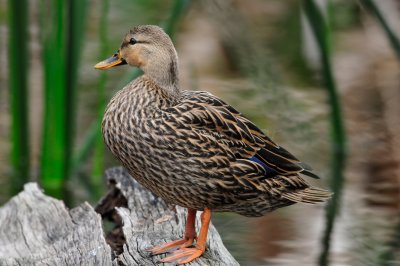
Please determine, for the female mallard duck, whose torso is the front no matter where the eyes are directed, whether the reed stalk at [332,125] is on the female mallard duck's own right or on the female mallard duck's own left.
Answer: on the female mallard duck's own right

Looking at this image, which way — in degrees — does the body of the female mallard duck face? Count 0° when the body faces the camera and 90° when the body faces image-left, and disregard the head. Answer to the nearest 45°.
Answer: approximately 90°

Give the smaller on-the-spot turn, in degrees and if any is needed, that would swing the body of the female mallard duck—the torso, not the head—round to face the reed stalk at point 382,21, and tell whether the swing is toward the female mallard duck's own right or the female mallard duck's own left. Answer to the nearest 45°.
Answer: approximately 135° to the female mallard duck's own right

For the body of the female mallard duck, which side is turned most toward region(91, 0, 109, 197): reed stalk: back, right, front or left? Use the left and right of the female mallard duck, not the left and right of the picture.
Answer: right

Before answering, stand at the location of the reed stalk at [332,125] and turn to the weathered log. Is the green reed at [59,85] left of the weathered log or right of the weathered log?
right
